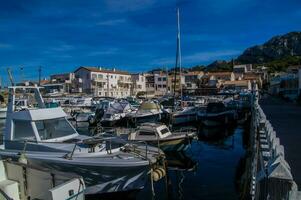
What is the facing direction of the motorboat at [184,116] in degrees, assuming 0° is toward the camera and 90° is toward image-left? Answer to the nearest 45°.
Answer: approximately 45°

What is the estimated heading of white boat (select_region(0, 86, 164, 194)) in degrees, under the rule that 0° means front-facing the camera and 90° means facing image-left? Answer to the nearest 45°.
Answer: approximately 315°

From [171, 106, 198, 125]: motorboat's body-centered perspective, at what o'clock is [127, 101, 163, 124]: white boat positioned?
The white boat is roughly at 1 o'clock from the motorboat.

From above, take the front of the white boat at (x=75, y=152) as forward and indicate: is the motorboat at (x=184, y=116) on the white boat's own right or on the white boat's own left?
on the white boat's own left

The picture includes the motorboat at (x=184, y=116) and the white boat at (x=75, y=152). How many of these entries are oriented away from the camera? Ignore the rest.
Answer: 0
